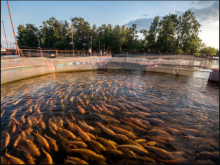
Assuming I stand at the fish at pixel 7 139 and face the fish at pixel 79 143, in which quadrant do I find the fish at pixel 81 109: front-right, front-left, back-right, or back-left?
front-left

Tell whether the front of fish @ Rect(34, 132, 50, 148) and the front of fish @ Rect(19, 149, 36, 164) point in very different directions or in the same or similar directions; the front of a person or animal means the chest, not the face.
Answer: same or similar directions

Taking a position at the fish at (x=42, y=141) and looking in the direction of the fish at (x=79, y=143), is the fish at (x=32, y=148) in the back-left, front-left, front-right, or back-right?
back-right

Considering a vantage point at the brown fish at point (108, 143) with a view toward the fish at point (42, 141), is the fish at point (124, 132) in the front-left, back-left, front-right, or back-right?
back-right

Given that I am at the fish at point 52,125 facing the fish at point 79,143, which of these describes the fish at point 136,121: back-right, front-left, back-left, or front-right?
front-left

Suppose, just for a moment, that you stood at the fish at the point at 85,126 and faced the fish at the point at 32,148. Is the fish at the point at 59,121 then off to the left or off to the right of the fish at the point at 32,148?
right
